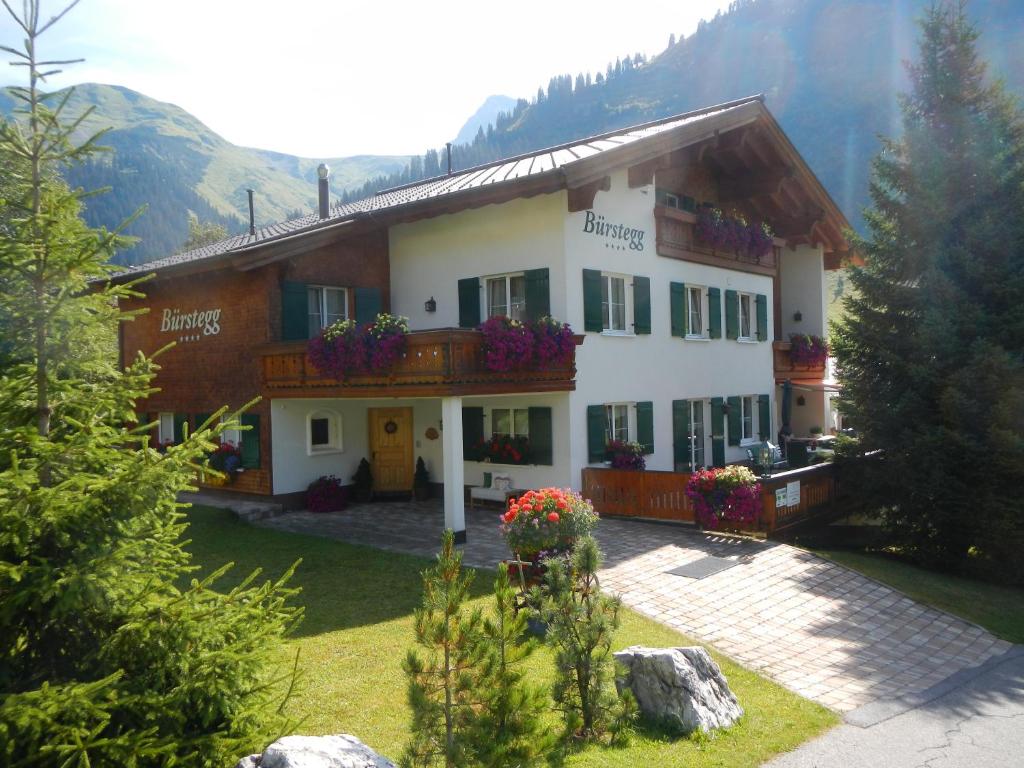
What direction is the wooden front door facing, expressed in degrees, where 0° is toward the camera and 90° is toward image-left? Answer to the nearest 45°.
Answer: approximately 0°

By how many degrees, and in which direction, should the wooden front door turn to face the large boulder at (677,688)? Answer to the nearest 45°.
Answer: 0° — it already faces it

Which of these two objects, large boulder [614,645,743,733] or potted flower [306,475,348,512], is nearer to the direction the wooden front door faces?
the large boulder

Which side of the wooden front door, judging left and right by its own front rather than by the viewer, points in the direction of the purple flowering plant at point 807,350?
left

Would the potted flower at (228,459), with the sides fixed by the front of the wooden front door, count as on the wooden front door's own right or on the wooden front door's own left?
on the wooden front door's own right

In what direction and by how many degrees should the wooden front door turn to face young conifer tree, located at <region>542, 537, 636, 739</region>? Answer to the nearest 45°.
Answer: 0° — it already faces it

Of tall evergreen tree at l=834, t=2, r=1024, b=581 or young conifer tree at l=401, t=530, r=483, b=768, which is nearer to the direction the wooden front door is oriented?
the young conifer tree

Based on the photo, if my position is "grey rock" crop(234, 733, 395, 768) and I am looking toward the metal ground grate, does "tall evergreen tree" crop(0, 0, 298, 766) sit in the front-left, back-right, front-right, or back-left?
back-left

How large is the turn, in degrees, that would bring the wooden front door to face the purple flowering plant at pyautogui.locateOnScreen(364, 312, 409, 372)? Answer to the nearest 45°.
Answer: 0° — it already faces it

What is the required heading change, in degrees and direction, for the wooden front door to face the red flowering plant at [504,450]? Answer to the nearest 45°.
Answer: approximately 45° to its left

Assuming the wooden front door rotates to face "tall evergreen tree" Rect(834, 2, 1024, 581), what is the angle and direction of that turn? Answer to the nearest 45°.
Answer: approximately 45° to its left

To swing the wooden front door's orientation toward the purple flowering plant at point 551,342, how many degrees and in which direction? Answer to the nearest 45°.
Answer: approximately 45° to its left

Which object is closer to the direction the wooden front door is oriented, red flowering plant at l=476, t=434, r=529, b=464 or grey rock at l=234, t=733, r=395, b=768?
the grey rock

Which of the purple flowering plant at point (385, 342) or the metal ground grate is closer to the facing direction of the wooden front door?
the purple flowering plant

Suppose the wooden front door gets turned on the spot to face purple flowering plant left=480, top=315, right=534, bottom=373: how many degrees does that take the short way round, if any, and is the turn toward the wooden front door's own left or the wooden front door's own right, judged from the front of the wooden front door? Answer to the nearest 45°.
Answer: approximately 45° to the wooden front door's own left
